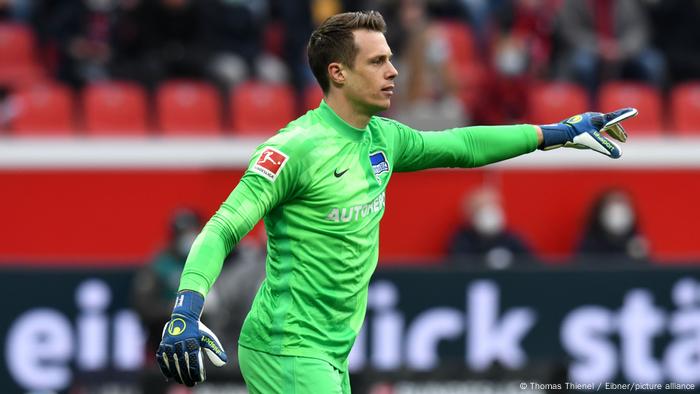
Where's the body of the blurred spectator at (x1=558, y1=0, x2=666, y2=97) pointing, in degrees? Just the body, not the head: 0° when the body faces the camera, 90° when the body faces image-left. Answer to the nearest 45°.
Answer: approximately 0°

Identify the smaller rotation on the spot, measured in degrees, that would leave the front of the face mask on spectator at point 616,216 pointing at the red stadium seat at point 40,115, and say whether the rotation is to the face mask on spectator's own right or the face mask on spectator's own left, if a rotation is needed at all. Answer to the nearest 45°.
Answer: approximately 90° to the face mask on spectator's own right

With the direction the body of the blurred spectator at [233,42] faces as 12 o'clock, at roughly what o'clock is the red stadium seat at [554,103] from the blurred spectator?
The red stadium seat is roughly at 9 o'clock from the blurred spectator.

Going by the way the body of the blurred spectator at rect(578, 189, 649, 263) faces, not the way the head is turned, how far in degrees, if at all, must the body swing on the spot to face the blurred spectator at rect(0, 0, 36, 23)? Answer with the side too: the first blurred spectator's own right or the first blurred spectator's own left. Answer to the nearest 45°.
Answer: approximately 90° to the first blurred spectator's own right
